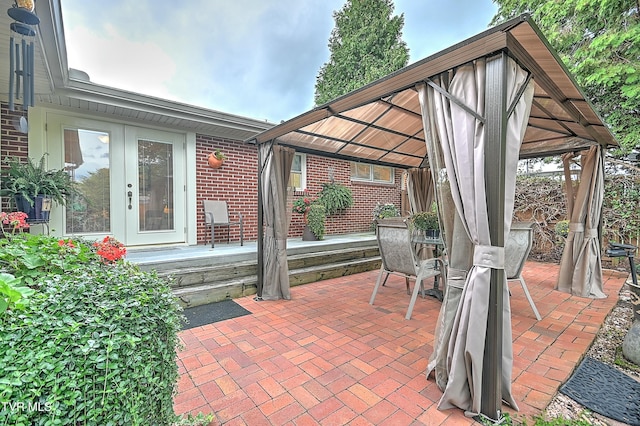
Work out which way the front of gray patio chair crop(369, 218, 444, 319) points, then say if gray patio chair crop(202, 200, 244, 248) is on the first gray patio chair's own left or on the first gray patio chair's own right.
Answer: on the first gray patio chair's own left

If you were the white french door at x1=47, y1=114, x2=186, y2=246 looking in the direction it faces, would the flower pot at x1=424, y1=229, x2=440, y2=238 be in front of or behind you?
in front

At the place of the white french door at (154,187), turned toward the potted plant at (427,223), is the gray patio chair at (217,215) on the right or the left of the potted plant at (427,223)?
left

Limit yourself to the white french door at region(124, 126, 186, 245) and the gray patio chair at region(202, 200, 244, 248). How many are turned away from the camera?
0

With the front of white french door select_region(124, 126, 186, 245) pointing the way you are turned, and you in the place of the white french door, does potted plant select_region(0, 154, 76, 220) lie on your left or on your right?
on your right

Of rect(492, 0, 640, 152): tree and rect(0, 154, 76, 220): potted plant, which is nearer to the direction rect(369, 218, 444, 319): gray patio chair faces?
the tree

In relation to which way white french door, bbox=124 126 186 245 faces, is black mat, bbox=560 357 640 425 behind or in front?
in front

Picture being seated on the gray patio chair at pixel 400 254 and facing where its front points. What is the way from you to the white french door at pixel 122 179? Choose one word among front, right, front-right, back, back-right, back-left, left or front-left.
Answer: back-left

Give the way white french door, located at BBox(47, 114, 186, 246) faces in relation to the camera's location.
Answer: facing the viewer and to the right of the viewer

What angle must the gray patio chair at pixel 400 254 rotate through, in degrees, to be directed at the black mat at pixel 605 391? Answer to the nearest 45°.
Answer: approximately 90° to its right

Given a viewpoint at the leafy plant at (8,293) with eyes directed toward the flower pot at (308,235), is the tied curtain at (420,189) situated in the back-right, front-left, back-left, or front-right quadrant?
front-right

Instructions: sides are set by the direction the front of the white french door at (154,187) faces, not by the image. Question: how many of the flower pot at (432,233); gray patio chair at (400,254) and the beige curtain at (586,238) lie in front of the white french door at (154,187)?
3

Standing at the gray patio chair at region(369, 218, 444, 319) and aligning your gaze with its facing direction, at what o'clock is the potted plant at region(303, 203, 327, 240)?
The potted plant is roughly at 9 o'clock from the gray patio chair.

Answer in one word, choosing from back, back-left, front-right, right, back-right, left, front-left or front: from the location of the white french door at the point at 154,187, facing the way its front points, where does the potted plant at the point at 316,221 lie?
front-left

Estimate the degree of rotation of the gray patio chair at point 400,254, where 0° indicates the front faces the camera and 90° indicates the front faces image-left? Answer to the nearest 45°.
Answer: approximately 225°

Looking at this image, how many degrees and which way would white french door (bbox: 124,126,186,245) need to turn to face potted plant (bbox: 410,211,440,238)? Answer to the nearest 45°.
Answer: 0° — it already faces it

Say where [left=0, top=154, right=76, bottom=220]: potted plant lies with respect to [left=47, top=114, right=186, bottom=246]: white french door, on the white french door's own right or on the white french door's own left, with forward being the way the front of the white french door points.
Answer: on the white french door's own right

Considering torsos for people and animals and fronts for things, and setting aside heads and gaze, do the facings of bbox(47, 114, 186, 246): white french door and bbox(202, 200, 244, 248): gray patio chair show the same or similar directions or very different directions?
same or similar directions

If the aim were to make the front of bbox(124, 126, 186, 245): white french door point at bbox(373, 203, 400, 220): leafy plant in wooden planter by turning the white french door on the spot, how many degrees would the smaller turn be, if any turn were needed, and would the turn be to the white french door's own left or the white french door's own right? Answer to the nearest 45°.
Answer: approximately 45° to the white french door's own left
